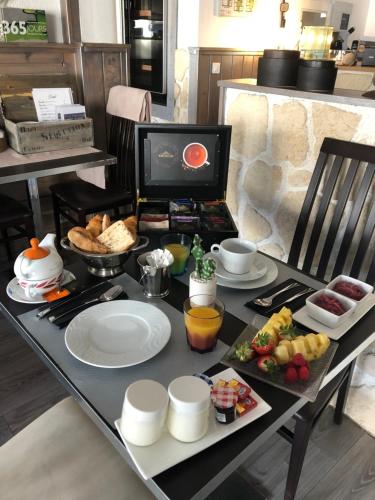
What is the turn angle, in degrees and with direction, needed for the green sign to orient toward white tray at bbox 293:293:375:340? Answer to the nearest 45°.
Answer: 0° — it already faces it

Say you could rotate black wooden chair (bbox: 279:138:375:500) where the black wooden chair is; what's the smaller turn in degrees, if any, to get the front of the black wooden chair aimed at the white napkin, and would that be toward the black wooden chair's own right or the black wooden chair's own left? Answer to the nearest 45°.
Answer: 0° — it already faces it

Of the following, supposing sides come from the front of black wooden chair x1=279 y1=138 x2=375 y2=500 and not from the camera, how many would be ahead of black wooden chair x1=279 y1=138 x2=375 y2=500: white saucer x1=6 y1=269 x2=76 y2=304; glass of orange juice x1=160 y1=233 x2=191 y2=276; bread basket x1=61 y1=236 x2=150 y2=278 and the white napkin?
4

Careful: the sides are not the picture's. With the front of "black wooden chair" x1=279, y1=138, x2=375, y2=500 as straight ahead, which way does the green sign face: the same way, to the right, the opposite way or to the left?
to the left

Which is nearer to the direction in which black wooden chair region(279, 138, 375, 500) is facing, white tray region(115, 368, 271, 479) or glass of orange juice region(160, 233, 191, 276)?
the glass of orange juice

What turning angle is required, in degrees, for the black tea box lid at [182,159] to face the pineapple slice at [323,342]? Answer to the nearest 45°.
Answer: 0° — it already faces it

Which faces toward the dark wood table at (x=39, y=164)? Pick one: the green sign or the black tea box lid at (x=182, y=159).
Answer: the green sign

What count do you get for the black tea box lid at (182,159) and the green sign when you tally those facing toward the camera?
2

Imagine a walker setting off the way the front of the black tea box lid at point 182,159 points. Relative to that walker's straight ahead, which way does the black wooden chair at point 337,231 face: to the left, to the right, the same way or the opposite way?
to the right

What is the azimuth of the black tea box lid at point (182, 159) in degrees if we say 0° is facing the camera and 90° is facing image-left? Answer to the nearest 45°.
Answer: approximately 0°

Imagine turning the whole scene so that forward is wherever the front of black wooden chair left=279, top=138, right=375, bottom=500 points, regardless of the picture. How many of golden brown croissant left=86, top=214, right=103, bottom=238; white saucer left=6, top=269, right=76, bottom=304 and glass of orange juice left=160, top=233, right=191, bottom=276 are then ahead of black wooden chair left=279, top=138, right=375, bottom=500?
3

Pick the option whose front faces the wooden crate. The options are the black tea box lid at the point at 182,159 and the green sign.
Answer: the green sign

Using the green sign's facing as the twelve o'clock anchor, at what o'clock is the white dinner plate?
The white dinner plate is roughly at 12 o'clock from the green sign.
